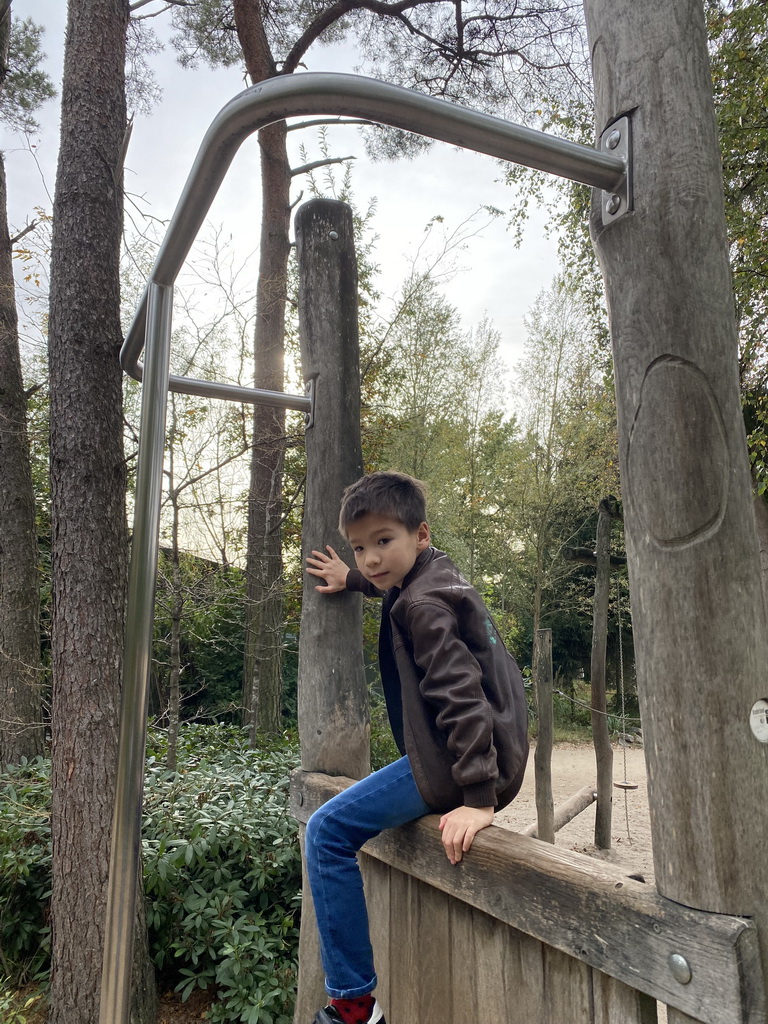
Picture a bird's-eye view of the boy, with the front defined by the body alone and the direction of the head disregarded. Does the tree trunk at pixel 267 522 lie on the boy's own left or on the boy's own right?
on the boy's own right

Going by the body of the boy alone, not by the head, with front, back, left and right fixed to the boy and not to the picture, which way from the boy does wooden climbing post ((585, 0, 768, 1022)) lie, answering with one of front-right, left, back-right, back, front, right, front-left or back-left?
back-left

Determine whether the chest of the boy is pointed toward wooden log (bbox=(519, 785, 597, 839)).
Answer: no

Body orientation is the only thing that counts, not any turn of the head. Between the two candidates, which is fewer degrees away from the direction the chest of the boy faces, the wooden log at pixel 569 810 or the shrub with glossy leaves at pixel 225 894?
the shrub with glossy leaves

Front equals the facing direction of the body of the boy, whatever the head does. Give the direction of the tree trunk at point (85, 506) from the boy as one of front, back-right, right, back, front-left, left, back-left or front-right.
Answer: front-right

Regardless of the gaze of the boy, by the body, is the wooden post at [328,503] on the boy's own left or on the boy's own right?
on the boy's own right

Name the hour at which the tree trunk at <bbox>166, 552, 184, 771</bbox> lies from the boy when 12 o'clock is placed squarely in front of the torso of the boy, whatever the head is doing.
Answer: The tree trunk is roughly at 2 o'clock from the boy.

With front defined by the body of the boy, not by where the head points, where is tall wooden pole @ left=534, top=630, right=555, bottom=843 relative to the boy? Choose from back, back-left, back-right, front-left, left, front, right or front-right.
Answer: right

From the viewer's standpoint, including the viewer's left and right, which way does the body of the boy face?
facing to the left of the viewer

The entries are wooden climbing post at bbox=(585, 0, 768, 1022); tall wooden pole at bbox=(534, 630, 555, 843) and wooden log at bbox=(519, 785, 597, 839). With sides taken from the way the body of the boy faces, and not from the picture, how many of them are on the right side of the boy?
2
